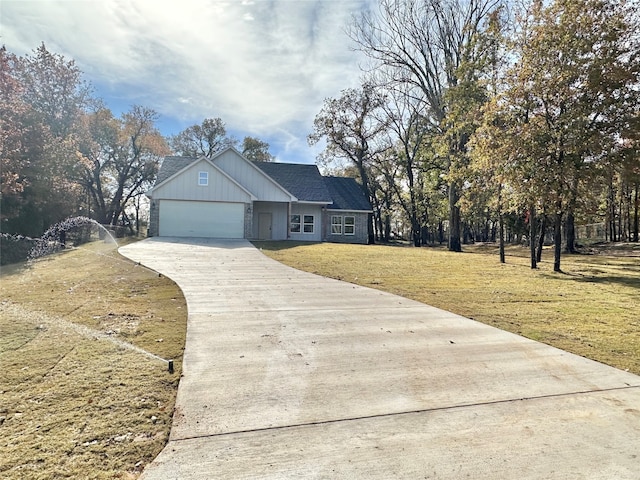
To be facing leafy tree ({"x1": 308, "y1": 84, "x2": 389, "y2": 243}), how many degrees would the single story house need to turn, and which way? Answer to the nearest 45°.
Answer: approximately 135° to its left

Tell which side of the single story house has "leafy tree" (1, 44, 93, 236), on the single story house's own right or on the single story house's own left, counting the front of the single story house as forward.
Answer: on the single story house's own right

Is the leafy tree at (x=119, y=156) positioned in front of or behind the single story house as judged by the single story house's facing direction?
behind

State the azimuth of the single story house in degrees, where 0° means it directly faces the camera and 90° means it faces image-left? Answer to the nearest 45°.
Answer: approximately 0°

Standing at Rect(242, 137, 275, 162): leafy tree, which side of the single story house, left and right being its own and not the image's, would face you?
back

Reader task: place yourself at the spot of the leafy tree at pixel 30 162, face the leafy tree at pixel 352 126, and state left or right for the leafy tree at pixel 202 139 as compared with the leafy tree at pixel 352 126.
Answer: left
